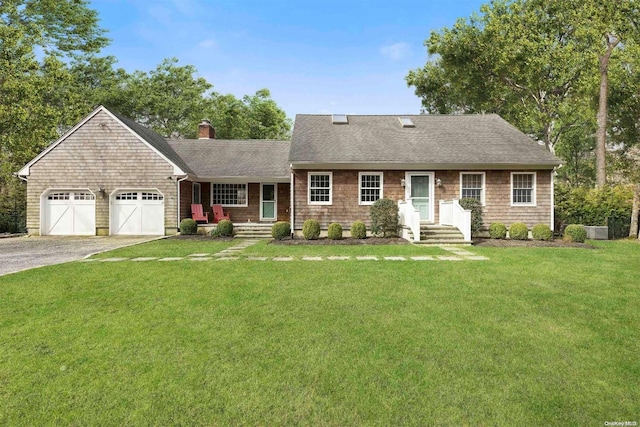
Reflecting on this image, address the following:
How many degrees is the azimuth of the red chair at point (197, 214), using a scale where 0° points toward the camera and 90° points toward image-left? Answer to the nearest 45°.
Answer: approximately 315°

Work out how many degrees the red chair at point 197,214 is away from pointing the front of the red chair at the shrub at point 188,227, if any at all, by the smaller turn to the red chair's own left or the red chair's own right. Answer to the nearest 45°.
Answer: approximately 45° to the red chair's own right

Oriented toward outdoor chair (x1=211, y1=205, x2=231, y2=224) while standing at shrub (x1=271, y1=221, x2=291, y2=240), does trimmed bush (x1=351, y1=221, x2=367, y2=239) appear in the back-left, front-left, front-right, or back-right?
back-right

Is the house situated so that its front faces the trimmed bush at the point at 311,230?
yes

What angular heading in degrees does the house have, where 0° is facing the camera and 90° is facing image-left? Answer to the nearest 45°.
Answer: approximately 0°

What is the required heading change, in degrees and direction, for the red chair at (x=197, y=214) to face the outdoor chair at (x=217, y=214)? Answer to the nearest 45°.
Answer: approximately 90° to its left
